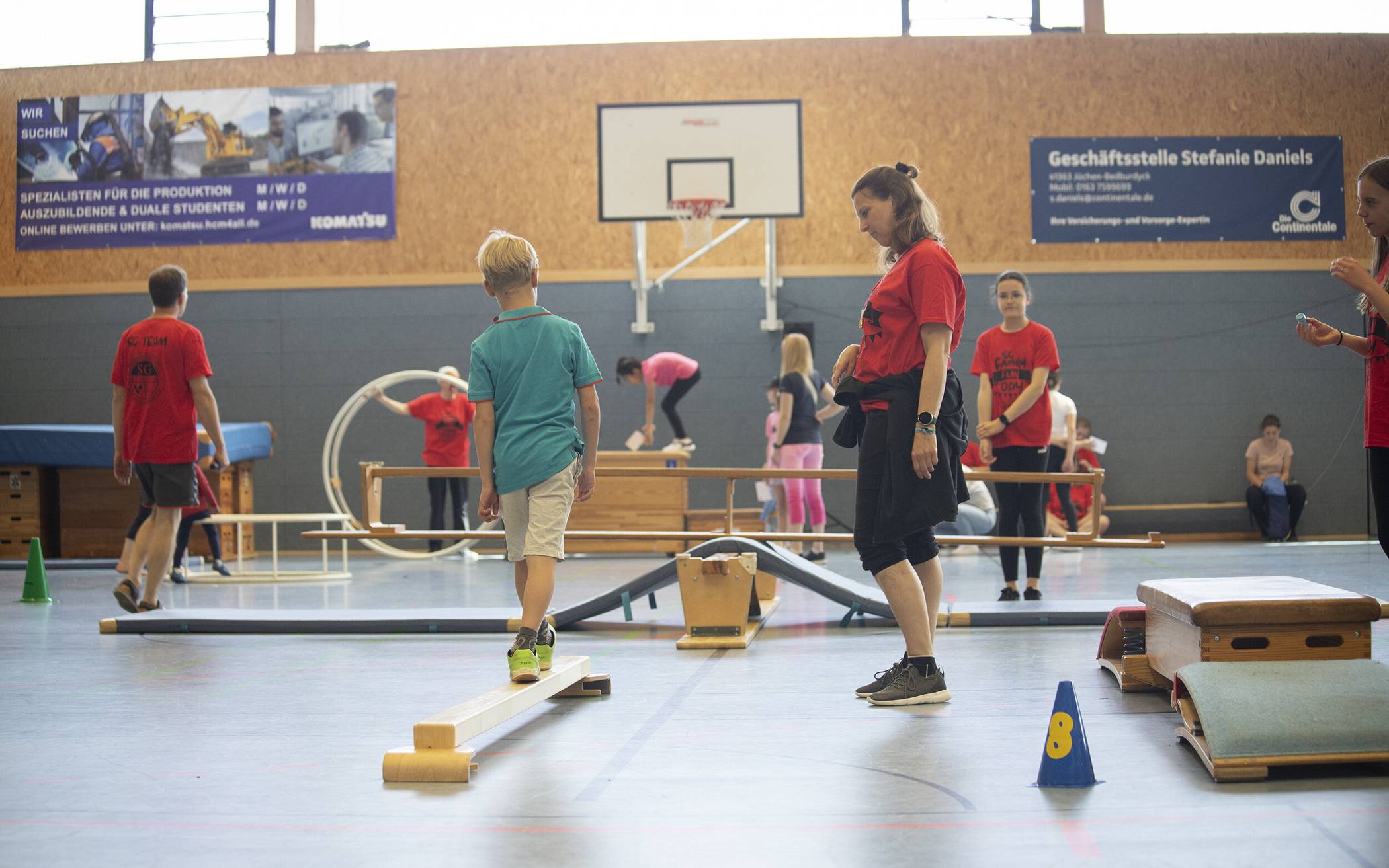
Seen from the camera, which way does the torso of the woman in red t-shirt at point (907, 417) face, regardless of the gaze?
to the viewer's left

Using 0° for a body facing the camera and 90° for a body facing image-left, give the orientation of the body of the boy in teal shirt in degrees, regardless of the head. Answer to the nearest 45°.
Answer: approximately 180°

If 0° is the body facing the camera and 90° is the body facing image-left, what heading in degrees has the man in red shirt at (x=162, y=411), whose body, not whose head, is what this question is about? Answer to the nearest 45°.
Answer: approximately 225°

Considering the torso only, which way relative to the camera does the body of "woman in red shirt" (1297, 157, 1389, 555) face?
to the viewer's left

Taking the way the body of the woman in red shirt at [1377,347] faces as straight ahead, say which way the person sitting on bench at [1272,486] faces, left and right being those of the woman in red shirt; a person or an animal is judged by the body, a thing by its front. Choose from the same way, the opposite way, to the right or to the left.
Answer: to the left

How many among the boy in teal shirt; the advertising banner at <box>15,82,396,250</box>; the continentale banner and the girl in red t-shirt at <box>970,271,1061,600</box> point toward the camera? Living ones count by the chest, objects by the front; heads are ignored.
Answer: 3

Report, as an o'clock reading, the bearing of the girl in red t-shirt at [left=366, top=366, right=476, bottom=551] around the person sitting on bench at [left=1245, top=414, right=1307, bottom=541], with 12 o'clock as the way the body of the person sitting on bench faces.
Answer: The girl in red t-shirt is roughly at 2 o'clock from the person sitting on bench.

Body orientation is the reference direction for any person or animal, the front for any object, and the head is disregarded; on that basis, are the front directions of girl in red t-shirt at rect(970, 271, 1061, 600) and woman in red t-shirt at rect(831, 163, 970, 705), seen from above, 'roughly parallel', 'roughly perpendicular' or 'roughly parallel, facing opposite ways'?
roughly perpendicular
